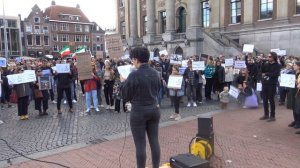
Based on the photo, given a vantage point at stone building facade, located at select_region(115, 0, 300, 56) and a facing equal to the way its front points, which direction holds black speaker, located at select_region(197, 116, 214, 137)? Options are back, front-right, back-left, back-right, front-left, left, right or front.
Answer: front-left

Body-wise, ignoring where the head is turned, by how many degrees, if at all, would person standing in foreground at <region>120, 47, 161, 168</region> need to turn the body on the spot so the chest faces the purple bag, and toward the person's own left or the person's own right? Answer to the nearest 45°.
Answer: approximately 90° to the person's own right

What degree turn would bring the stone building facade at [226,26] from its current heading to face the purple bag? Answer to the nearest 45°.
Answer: approximately 45° to its left

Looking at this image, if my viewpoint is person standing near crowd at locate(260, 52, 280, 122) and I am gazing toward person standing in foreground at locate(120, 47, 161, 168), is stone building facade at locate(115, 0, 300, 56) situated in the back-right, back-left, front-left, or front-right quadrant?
back-right

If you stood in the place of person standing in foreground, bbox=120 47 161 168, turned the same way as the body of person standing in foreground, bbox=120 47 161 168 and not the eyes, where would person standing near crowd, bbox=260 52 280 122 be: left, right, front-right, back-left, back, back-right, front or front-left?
right

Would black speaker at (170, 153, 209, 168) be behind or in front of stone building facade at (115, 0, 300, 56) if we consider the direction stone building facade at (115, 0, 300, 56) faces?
in front

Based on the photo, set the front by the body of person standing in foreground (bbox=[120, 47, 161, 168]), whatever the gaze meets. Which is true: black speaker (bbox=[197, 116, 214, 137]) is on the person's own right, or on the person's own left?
on the person's own right

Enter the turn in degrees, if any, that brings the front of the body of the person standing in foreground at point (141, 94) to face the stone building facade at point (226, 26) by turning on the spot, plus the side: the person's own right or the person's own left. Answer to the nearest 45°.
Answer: approximately 45° to the person's own right

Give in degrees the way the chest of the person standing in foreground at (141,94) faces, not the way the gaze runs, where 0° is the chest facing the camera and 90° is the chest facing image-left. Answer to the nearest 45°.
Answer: approximately 135°

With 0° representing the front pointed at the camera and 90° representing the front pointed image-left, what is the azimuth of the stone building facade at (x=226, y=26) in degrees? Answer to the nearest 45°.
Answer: approximately 45°
